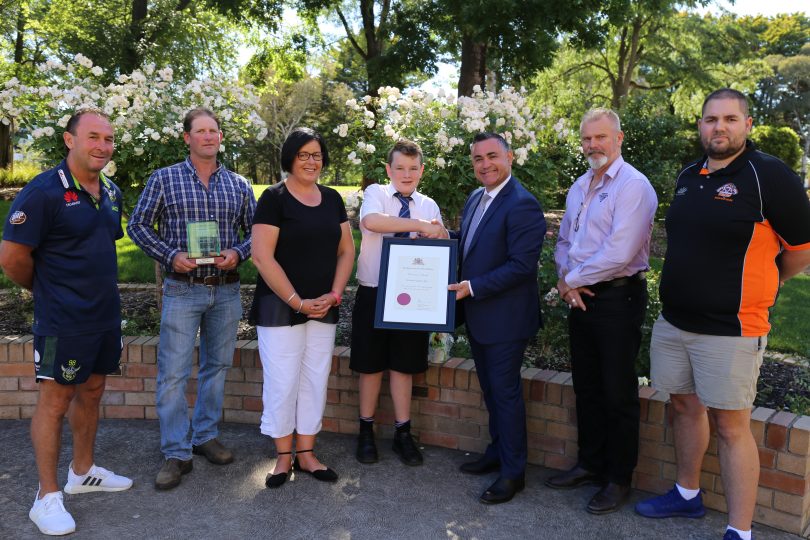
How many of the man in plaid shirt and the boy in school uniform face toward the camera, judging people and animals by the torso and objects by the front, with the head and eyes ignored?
2

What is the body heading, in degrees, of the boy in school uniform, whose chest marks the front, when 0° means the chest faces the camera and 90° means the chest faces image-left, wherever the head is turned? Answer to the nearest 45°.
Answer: approximately 0°

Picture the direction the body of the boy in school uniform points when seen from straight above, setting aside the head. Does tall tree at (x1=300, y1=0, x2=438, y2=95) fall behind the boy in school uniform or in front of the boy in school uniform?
behind

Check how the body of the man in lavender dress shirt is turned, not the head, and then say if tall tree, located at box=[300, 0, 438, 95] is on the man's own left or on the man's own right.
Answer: on the man's own right

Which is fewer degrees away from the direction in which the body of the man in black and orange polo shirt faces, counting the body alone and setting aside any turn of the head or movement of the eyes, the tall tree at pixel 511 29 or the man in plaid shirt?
the man in plaid shirt

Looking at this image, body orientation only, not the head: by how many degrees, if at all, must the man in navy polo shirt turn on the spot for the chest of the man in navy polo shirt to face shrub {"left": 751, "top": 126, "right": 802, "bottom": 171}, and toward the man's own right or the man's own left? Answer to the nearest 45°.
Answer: approximately 90° to the man's own left

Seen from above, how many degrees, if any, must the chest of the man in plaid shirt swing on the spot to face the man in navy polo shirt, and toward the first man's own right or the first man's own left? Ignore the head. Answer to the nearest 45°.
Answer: approximately 45° to the first man's own right

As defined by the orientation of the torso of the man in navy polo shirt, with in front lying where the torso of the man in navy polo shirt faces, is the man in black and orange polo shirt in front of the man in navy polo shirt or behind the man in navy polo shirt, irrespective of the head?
in front

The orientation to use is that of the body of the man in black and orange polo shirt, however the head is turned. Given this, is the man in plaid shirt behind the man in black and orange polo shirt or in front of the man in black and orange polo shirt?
in front

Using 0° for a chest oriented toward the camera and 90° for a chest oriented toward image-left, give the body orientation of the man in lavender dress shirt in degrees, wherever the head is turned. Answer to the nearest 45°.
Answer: approximately 45°

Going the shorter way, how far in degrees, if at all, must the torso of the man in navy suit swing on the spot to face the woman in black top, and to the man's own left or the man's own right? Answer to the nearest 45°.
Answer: approximately 45° to the man's own right

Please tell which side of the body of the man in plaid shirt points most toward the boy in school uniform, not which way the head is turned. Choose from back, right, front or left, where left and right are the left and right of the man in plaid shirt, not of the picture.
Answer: left

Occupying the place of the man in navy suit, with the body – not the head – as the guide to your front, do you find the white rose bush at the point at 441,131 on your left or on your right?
on your right

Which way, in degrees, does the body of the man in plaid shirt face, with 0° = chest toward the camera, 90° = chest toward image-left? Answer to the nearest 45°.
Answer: approximately 0°
